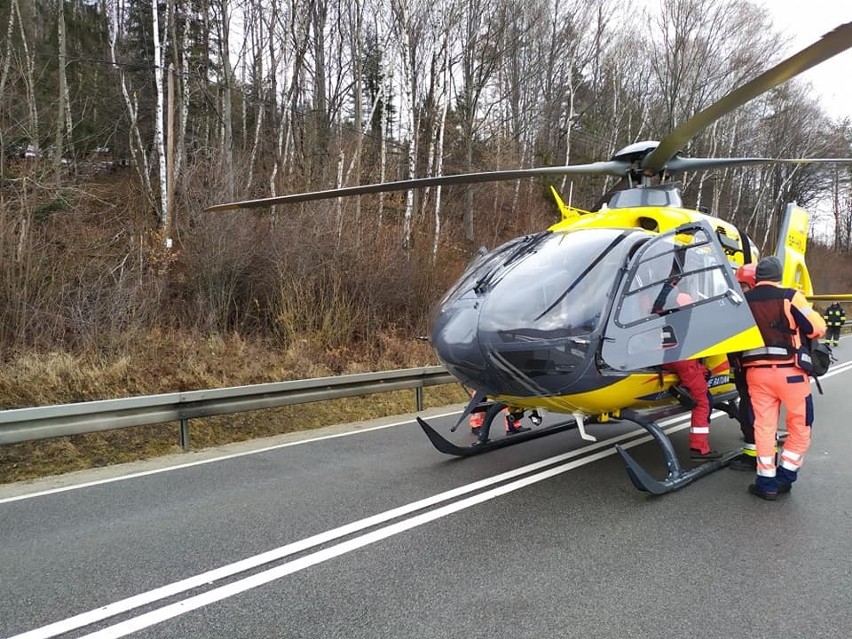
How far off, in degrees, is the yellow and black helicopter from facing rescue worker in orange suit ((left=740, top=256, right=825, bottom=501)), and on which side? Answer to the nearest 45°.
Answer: approximately 135° to its left

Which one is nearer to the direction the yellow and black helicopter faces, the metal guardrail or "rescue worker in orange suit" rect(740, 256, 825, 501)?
the metal guardrail

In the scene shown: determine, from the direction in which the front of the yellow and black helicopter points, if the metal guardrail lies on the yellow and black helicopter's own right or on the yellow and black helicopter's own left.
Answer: on the yellow and black helicopter's own right

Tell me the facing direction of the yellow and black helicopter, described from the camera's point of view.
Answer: facing the viewer and to the left of the viewer
